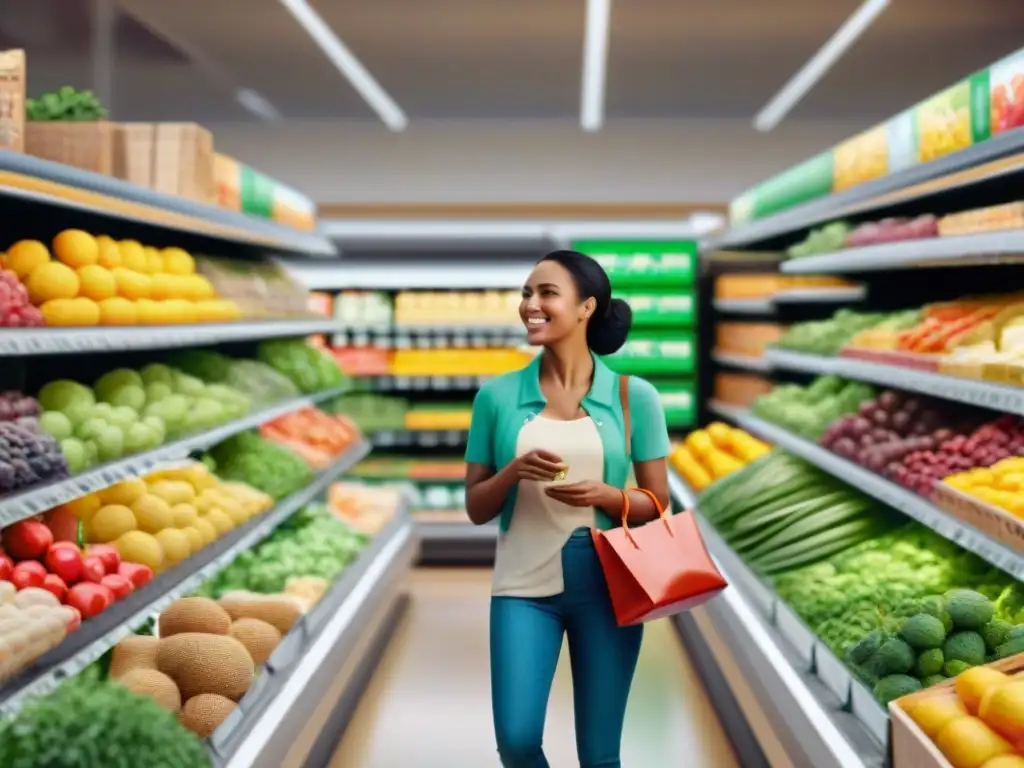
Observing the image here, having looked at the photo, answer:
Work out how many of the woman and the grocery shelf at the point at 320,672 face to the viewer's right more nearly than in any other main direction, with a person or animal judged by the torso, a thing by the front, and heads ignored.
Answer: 1

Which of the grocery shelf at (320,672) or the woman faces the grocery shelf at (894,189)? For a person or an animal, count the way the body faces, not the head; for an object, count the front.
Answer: the grocery shelf at (320,672)

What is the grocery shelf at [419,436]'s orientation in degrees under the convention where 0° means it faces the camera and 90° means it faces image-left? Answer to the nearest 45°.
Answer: approximately 0°

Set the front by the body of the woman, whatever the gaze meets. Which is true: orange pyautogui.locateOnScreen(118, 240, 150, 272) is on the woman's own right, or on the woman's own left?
on the woman's own right

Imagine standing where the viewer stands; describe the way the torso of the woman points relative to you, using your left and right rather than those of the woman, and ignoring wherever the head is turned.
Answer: facing the viewer

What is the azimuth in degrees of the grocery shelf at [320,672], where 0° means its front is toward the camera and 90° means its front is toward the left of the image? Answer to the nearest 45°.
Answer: approximately 270°

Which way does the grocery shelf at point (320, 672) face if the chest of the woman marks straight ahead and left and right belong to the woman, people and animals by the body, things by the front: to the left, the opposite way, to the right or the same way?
to the left

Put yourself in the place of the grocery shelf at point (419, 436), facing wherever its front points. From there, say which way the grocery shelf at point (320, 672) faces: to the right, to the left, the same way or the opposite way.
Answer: to the left

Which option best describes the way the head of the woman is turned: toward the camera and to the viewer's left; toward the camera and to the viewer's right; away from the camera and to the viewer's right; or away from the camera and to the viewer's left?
toward the camera and to the viewer's left

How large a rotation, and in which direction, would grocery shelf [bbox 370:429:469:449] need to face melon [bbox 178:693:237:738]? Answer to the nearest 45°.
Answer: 0° — it already faces it

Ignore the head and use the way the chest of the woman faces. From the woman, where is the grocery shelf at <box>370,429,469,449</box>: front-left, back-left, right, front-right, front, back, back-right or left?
back

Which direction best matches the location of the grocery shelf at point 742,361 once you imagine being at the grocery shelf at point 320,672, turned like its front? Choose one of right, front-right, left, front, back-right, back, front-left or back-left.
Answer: front-left
